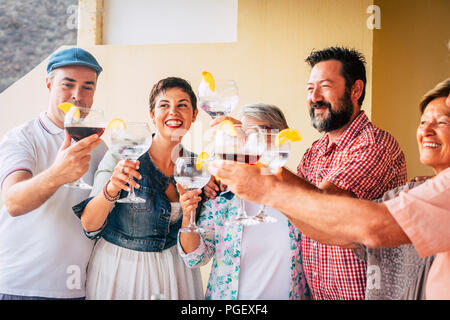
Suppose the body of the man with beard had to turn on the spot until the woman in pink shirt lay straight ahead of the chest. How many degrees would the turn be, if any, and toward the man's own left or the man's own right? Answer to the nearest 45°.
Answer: approximately 45° to the man's own left

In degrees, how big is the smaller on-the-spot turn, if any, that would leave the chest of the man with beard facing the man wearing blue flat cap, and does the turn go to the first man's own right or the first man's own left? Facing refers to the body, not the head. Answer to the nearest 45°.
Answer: approximately 45° to the first man's own right

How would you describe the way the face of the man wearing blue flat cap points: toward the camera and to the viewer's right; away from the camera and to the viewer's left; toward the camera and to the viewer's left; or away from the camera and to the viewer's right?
toward the camera and to the viewer's right

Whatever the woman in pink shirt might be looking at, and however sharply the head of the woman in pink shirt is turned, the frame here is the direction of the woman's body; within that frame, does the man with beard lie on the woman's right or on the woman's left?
on the woman's right

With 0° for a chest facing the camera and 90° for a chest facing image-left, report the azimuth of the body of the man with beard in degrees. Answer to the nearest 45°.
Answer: approximately 45°

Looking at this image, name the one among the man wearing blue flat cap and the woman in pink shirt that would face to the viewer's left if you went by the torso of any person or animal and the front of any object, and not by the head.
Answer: the woman in pink shirt

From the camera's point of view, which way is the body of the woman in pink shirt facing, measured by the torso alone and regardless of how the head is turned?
to the viewer's left

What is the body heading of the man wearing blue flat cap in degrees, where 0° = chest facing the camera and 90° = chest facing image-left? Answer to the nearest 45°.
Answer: approximately 315°
